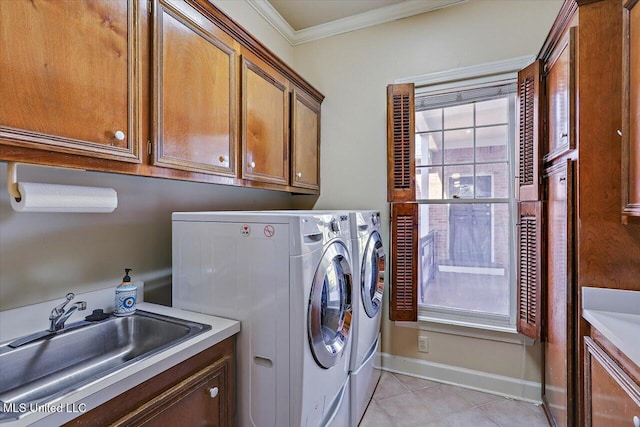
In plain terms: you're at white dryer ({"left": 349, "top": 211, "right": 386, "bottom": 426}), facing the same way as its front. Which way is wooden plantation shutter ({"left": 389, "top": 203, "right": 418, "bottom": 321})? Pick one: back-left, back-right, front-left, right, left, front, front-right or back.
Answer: front-left

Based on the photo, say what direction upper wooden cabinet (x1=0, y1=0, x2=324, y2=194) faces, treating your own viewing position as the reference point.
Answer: facing the viewer and to the right of the viewer

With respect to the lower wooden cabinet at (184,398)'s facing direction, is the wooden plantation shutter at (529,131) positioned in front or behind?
in front

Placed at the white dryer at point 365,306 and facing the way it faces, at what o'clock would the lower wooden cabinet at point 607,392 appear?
The lower wooden cabinet is roughly at 1 o'clock from the white dryer.

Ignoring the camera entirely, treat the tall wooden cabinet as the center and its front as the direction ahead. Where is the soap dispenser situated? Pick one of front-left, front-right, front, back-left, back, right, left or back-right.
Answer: front-left

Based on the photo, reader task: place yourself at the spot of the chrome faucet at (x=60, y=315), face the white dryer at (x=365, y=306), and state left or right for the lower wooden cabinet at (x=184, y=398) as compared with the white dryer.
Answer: right

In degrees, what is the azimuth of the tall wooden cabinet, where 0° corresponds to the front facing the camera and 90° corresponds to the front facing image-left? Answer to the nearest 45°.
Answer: approximately 90°

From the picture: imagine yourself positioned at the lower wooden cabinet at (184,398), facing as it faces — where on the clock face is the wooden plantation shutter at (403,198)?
The wooden plantation shutter is roughly at 10 o'clock from the lower wooden cabinet.
